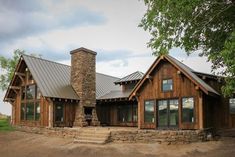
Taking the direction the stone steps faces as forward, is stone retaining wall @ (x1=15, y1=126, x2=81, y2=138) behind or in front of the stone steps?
behind

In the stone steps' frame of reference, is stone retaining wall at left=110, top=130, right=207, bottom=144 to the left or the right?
on its left

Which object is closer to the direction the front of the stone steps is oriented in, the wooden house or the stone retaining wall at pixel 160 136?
the stone retaining wall

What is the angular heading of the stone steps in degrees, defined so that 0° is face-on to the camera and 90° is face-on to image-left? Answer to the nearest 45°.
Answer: approximately 0°
